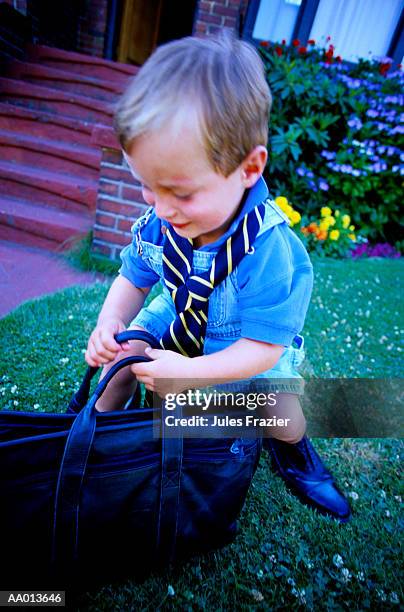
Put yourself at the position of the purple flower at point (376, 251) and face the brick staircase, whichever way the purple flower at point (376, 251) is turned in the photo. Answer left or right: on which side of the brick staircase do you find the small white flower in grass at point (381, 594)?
left

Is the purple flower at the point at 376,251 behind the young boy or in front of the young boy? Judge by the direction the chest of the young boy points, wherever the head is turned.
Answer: behind

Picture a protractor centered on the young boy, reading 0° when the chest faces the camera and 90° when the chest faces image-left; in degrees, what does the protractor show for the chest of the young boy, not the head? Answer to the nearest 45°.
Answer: approximately 45°

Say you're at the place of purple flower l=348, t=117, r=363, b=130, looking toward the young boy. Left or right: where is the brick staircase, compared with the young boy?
right

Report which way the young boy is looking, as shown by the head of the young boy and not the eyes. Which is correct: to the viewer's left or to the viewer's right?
to the viewer's left
